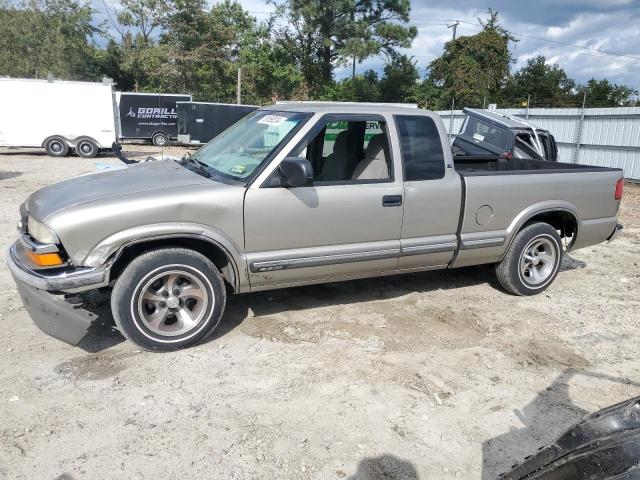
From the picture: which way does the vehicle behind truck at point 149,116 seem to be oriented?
to the viewer's left

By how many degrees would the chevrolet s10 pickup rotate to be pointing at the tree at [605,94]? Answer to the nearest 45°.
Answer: approximately 180°

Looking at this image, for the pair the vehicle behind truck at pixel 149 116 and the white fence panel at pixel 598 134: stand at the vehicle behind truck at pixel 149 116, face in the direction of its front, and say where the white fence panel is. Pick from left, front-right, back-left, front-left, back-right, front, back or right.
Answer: back-left

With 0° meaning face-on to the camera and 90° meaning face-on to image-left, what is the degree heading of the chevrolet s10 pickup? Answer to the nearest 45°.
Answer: approximately 45°

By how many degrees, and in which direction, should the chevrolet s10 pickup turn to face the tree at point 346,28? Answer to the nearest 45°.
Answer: approximately 135° to its right

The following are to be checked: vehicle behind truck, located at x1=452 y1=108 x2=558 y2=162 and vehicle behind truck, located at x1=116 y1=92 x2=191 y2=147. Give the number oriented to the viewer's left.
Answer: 1

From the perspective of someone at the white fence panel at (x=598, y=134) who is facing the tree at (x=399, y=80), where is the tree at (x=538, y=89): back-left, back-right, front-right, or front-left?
front-right

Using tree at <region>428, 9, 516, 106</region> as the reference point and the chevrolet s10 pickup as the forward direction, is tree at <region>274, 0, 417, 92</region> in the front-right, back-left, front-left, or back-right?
front-right

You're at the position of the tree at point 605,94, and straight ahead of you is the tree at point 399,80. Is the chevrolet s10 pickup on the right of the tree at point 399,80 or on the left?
left
